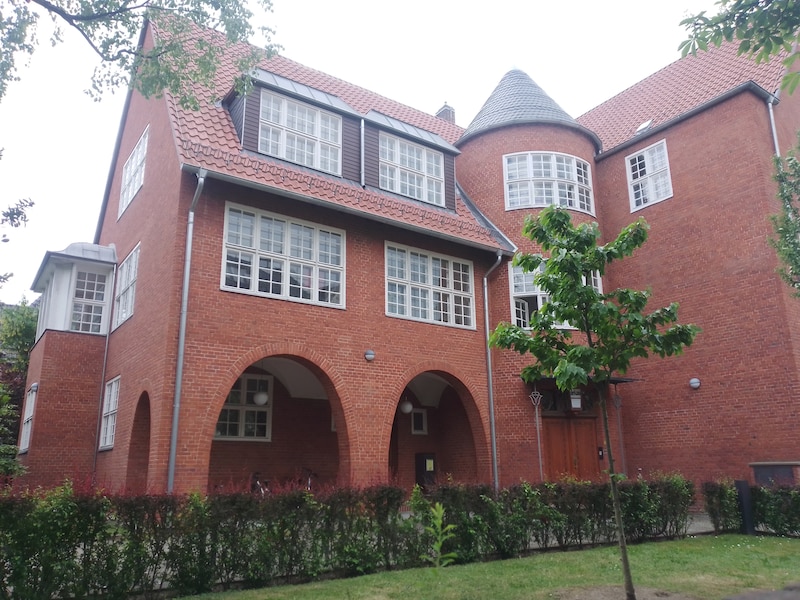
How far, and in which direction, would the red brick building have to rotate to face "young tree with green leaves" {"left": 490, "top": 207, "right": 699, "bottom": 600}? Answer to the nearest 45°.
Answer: approximately 45° to its right

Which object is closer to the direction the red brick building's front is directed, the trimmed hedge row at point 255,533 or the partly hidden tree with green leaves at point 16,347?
the trimmed hedge row

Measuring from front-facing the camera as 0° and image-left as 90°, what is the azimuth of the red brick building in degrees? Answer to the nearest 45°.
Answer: approximately 315°
